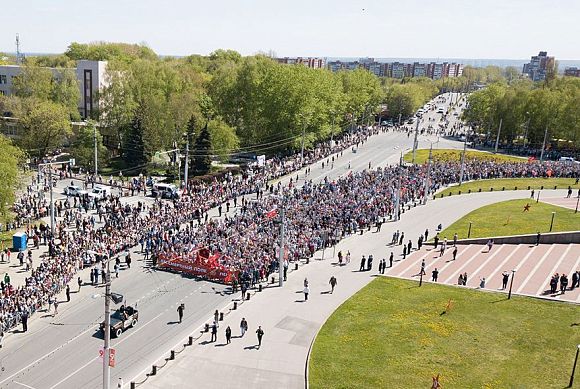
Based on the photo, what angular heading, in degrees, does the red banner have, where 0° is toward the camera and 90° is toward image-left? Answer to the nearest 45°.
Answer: approximately 45°

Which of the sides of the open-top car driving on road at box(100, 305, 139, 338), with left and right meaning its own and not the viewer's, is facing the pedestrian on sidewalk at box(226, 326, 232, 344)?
left

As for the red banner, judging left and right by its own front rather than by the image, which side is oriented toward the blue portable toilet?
right

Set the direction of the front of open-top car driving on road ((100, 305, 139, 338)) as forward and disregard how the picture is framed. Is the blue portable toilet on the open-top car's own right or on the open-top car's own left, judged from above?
on the open-top car's own right

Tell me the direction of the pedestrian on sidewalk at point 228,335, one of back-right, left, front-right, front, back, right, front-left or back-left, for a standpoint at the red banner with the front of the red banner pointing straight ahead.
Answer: front-left

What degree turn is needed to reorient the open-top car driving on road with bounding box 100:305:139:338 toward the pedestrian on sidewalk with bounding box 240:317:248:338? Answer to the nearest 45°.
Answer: approximately 135° to its left

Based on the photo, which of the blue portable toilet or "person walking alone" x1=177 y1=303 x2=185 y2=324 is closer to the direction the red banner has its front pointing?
the person walking alone

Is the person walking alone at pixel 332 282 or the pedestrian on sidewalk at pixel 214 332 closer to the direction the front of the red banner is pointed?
the pedestrian on sidewalk

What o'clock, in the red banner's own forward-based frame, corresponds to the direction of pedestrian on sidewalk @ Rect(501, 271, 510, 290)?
The pedestrian on sidewalk is roughly at 8 o'clock from the red banner.

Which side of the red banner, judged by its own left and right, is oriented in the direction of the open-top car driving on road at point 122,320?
front

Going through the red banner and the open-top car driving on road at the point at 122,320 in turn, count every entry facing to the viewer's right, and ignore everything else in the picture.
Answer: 0

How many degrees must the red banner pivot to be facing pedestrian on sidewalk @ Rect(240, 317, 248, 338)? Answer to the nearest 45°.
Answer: approximately 45° to its left

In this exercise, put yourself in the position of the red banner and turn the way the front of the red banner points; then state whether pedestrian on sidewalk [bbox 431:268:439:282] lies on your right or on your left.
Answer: on your left

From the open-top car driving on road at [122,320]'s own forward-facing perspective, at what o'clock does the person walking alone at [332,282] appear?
The person walking alone is roughly at 7 o'clock from the open-top car driving on road.

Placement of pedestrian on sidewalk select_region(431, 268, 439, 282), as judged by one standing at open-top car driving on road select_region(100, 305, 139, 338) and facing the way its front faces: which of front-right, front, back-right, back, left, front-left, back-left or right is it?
back-left

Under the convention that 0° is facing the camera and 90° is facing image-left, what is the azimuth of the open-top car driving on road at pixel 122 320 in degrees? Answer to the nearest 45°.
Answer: approximately 45°

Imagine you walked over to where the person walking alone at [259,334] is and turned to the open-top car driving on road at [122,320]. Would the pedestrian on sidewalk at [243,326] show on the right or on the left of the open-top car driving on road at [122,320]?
right
